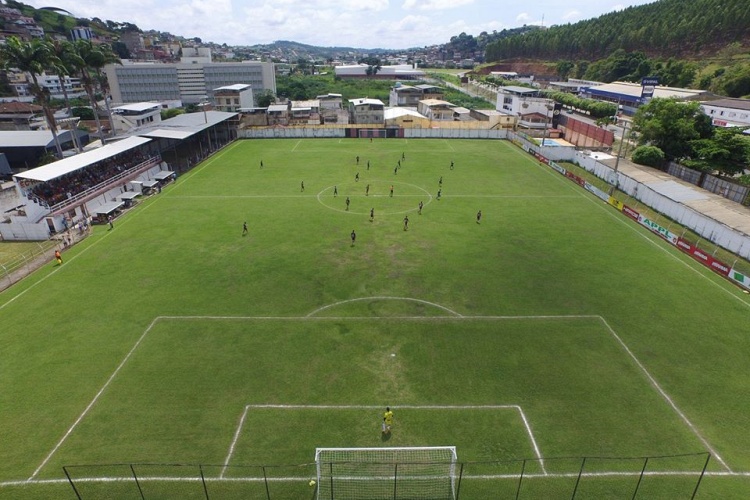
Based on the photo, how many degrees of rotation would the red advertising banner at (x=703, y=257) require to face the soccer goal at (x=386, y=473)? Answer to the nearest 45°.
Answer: approximately 45° to its left

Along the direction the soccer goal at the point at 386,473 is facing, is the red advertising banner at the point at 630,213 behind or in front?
in front

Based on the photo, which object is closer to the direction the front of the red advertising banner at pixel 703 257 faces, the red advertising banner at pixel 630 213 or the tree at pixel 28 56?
the tree

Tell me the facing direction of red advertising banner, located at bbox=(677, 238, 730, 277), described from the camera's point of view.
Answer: facing the viewer and to the left of the viewer

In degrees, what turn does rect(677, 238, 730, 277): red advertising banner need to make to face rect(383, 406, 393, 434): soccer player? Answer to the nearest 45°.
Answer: approximately 45° to its left

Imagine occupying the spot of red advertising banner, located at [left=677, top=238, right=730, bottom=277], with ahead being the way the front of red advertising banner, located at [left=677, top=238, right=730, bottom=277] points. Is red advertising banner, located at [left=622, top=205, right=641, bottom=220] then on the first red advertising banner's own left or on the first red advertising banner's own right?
on the first red advertising banner's own right

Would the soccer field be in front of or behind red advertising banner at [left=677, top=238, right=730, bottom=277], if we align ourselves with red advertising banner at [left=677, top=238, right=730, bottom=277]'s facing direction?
in front

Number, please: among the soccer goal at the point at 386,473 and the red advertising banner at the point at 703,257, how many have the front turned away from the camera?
1

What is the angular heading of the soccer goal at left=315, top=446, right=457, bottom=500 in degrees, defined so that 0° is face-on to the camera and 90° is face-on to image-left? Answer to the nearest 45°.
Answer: approximately 180°

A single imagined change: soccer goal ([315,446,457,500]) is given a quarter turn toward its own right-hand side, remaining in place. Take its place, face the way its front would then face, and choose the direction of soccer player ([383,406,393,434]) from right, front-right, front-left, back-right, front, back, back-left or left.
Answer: left

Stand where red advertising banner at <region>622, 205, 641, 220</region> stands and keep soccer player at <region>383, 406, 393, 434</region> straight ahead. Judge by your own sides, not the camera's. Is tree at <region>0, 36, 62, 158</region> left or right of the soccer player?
right

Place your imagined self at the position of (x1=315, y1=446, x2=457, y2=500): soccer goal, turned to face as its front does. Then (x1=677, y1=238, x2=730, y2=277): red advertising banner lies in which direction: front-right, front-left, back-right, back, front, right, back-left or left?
front-right

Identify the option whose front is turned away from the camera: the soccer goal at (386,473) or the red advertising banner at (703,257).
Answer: the soccer goal

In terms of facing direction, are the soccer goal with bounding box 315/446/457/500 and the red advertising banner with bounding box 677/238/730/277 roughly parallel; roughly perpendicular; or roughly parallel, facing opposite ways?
roughly perpendicular

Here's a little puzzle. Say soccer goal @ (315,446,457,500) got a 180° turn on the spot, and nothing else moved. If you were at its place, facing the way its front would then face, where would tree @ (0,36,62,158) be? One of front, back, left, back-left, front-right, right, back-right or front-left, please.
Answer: back-right
